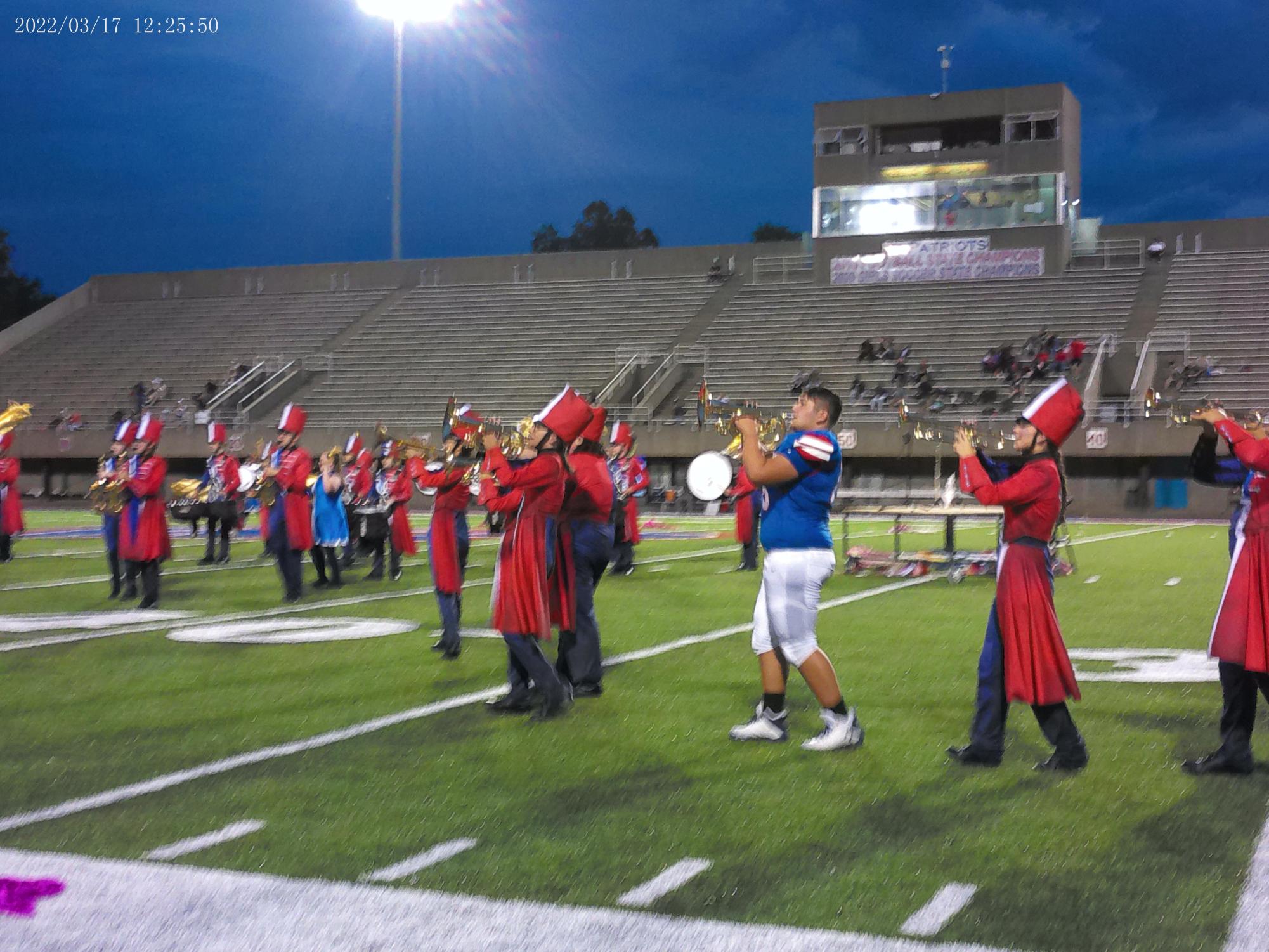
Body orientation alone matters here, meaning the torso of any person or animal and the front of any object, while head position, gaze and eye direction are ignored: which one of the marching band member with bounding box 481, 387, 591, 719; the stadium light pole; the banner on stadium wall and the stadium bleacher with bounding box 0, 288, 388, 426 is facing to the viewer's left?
the marching band member

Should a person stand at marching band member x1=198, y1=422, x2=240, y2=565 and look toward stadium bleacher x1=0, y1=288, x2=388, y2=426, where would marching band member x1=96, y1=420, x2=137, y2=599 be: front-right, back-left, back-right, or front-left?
back-left

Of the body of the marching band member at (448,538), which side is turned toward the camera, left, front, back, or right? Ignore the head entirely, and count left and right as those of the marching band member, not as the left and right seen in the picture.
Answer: left

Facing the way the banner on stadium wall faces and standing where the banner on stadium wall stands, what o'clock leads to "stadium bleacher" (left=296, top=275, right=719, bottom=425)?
The stadium bleacher is roughly at 3 o'clock from the banner on stadium wall.

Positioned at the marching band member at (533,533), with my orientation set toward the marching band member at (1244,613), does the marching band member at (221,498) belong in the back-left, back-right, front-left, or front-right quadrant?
back-left

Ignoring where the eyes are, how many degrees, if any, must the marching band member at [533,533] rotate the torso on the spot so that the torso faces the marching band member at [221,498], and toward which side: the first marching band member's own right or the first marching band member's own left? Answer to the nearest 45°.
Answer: approximately 90° to the first marching band member's own right

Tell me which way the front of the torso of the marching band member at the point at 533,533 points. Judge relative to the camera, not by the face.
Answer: to the viewer's left

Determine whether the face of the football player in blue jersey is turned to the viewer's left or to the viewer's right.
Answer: to the viewer's left

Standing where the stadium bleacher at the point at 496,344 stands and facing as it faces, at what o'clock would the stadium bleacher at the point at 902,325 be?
the stadium bleacher at the point at 902,325 is roughly at 10 o'clock from the stadium bleacher at the point at 496,344.
